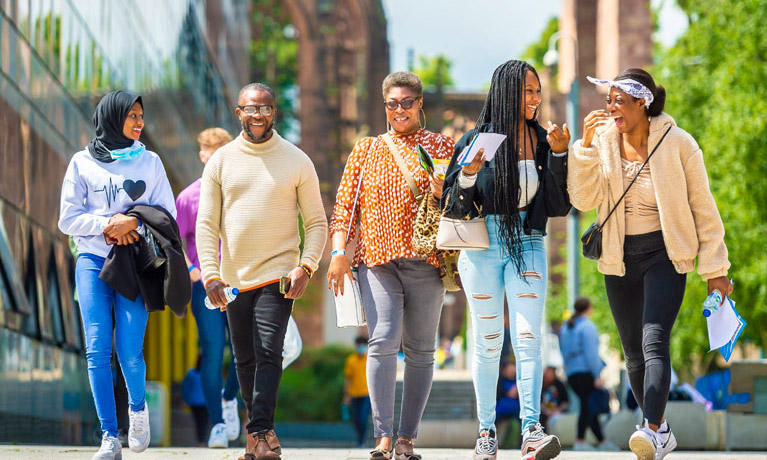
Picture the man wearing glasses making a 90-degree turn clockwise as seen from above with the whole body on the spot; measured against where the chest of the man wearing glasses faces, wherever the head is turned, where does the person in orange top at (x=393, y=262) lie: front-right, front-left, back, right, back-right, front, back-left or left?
back

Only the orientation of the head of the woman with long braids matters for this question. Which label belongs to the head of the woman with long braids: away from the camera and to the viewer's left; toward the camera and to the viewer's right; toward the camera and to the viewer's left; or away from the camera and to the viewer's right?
toward the camera and to the viewer's right

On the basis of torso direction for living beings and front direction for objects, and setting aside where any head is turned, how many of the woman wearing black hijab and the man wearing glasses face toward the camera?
2

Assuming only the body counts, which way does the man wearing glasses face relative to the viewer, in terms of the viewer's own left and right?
facing the viewer

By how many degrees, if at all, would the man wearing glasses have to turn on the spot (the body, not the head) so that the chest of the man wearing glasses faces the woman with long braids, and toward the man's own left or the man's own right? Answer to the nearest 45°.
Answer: approximately 90° to the man's own left

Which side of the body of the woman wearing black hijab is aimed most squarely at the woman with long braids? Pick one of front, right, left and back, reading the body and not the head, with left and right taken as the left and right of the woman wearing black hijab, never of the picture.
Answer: left

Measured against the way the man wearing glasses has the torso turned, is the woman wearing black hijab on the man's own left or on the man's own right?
on the man's own right

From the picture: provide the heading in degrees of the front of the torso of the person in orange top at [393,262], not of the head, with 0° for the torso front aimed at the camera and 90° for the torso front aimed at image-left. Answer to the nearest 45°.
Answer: approximately 0°
